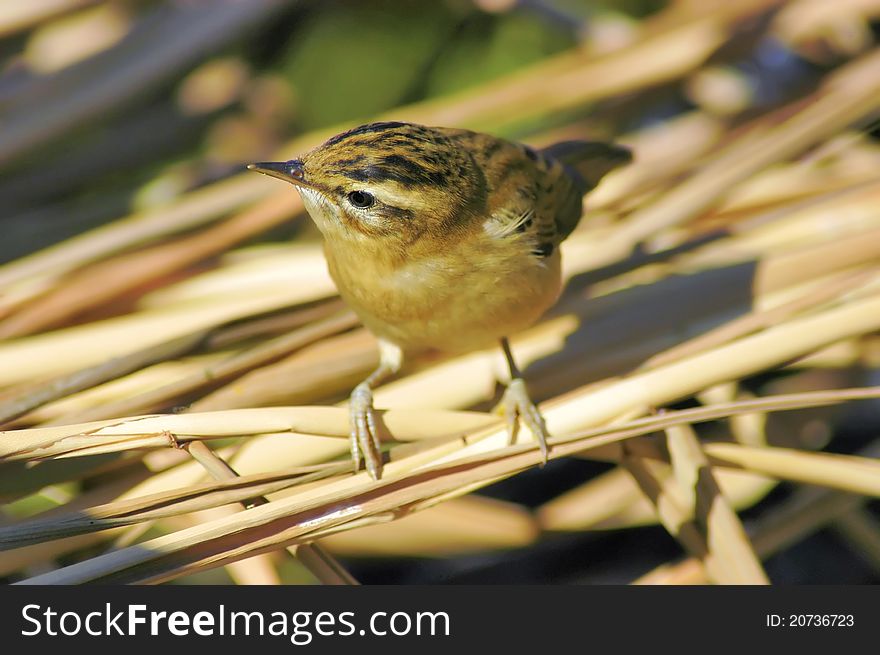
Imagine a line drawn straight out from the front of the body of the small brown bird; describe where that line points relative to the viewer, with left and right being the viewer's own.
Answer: facing the viewer and to the left of the viewer
